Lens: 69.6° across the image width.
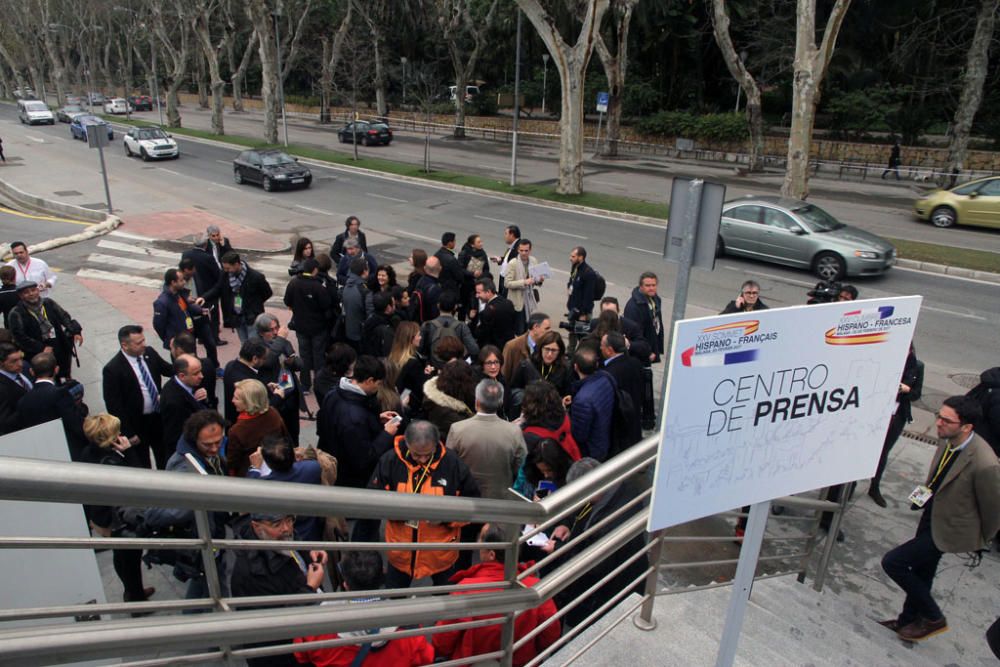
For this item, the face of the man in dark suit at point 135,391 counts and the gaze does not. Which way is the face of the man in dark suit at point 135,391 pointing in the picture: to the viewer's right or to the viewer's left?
to the viewer's right

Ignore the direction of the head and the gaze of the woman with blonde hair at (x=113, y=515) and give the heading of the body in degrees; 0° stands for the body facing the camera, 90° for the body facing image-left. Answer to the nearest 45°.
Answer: approximately 270°

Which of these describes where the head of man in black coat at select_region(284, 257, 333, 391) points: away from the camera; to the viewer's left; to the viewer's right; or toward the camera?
away from the camera

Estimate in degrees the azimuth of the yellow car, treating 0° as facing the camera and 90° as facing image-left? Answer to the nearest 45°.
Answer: approximately 90°

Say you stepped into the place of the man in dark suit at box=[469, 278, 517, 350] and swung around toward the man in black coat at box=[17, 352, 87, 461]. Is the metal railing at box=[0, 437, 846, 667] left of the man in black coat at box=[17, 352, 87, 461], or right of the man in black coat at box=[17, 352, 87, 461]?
left

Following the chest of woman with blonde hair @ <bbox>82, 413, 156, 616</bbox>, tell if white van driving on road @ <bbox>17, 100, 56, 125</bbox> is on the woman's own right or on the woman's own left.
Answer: on the woman's own left

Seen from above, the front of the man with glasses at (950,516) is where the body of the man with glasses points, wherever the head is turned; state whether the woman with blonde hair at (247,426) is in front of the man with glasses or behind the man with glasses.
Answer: in front

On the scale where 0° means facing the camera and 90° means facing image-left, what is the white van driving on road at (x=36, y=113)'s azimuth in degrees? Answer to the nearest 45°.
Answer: approximately 315°

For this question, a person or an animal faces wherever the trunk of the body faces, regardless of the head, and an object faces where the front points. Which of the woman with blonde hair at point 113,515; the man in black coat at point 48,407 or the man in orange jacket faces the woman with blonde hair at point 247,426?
the woman with blonde hair at point 113,515
